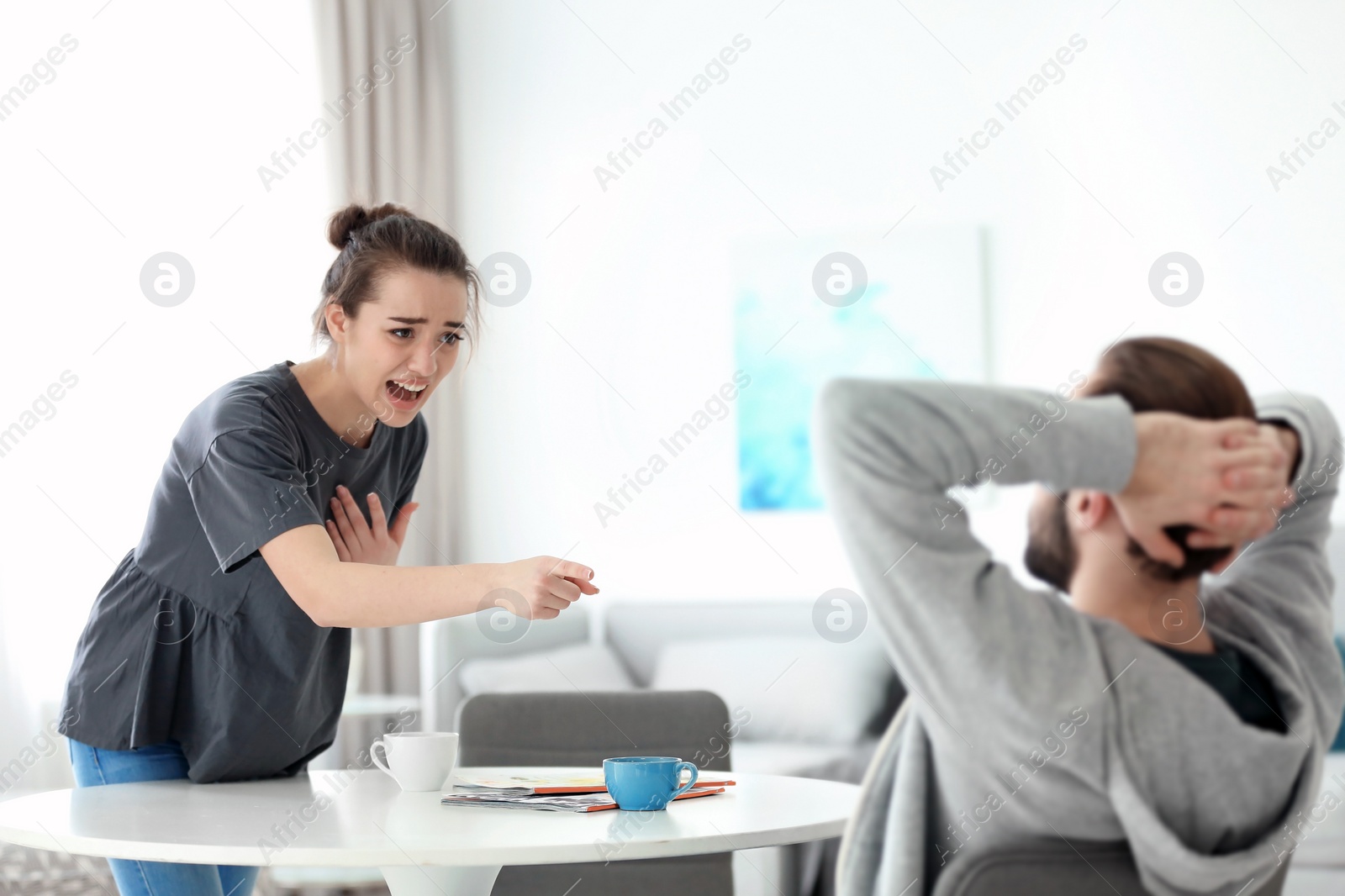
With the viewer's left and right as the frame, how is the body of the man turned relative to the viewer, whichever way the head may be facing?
facing away from the viewer and to the left of the viewer

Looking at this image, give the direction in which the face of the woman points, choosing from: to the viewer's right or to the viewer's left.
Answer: to the viewer's right

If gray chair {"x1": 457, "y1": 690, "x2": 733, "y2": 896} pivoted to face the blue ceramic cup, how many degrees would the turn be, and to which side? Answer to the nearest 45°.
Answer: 0° — it already faces it

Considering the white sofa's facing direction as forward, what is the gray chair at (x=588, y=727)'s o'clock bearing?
The gray chair is roughly at 12 o'clock from the white sofa.

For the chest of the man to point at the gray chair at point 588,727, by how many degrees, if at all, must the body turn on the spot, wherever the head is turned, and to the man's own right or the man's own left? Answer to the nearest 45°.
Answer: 0° — they already face it

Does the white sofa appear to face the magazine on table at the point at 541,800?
yes
